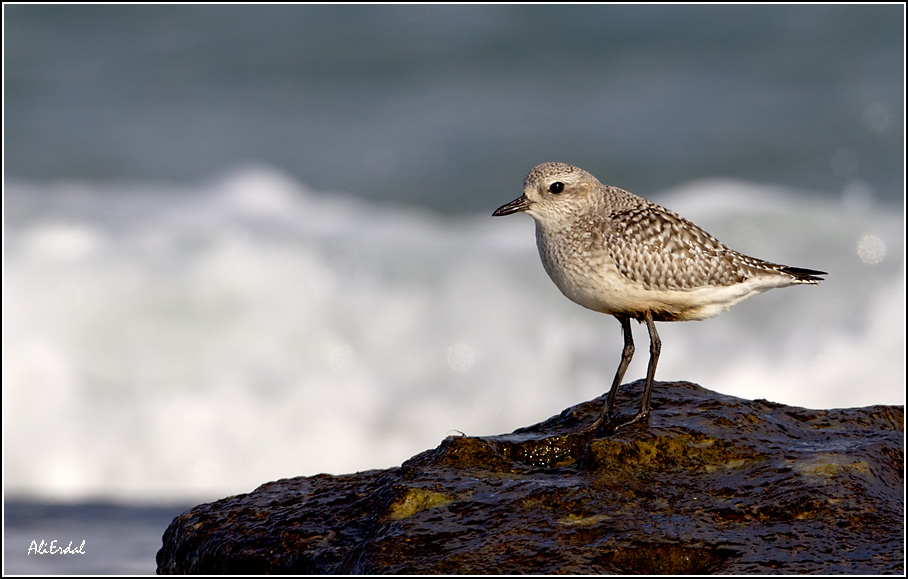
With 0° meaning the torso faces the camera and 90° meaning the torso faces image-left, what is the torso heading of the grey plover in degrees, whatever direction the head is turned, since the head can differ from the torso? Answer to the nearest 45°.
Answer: approximately 90°
